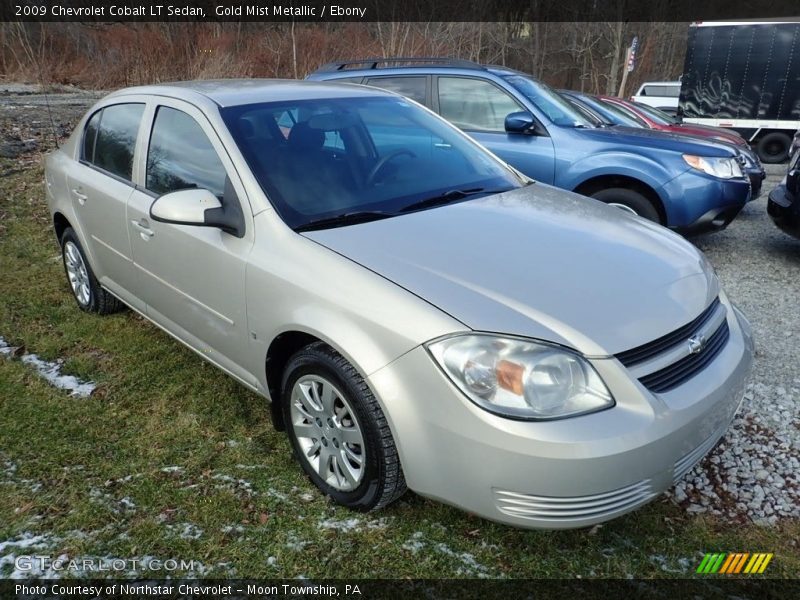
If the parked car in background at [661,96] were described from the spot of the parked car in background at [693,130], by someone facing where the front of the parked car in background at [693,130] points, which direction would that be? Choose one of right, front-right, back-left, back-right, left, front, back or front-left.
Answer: back-left

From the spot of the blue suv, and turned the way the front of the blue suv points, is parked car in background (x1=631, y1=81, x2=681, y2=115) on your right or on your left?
on your left

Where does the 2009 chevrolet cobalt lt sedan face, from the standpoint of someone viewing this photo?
facing the viewer and to the right of the viewer
